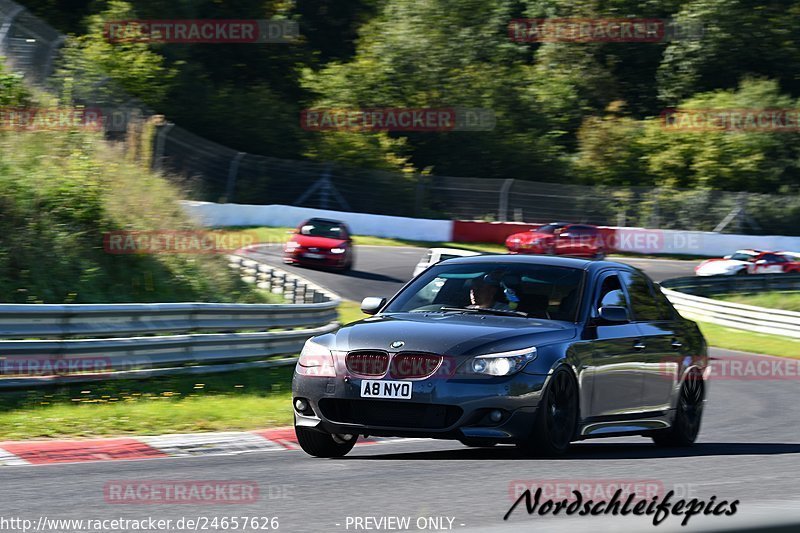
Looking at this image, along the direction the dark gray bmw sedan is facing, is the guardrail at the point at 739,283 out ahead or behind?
behind

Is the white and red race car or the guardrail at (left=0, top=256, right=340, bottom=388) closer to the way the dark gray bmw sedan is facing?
the guardrail

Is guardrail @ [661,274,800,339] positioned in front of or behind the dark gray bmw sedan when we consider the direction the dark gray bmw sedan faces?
behind

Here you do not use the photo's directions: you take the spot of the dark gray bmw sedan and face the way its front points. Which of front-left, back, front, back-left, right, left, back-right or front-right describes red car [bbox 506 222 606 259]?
back-right

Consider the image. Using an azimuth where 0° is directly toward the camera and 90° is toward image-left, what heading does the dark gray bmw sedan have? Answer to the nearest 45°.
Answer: approximately 45°

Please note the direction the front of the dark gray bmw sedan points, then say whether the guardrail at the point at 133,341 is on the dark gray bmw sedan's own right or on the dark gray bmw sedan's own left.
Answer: on the dark gray bmw sedan's own right

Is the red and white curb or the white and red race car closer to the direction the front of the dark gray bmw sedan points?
the red and white curb

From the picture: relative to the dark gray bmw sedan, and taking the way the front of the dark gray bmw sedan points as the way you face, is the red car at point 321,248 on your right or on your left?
on your right
